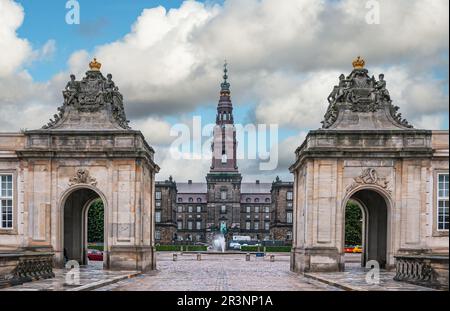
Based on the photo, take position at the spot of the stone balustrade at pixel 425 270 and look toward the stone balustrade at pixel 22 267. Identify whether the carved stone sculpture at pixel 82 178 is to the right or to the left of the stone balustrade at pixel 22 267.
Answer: right

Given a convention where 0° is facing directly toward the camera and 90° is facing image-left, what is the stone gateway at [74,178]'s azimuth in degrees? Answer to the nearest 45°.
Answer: approximately 0°
